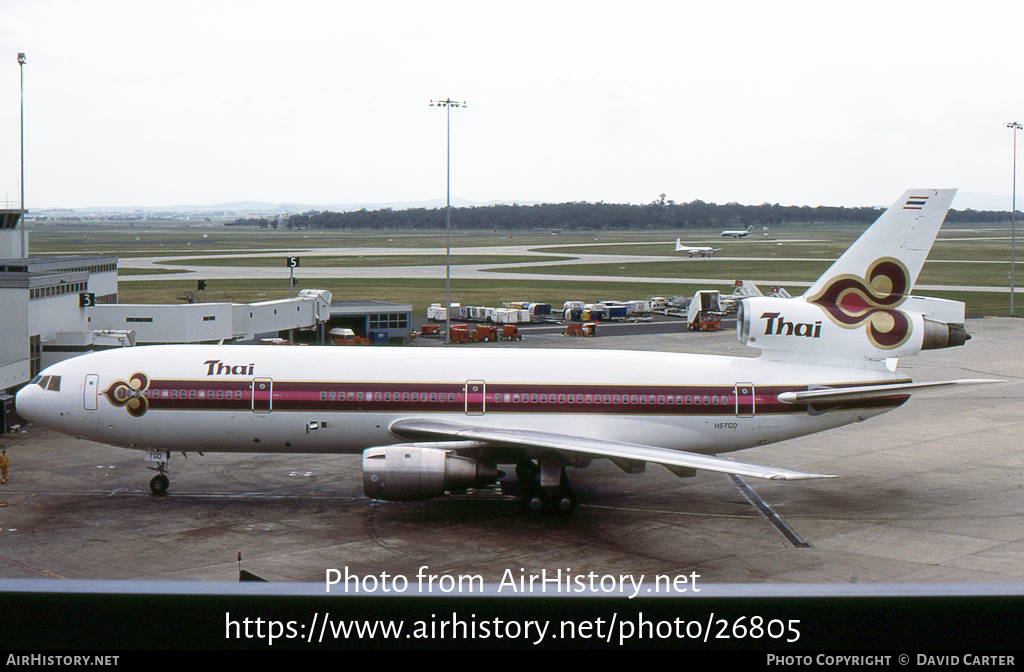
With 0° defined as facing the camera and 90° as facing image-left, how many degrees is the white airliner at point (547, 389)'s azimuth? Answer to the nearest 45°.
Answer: approximately 90°
